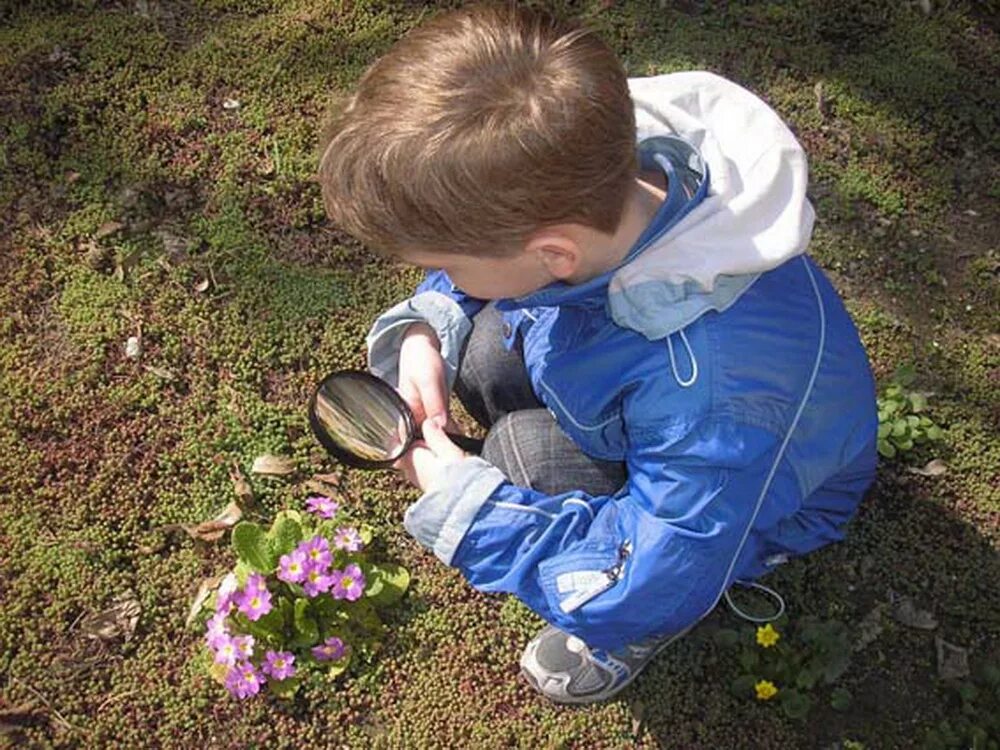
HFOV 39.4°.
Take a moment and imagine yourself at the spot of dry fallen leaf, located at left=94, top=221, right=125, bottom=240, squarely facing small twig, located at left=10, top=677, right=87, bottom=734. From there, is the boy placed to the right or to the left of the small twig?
left

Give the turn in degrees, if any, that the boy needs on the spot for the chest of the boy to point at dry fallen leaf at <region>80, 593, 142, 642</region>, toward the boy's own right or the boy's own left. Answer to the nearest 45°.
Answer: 0° — they already face it

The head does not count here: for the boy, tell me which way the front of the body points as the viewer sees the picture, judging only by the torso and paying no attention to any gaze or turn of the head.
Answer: to the viewer's left

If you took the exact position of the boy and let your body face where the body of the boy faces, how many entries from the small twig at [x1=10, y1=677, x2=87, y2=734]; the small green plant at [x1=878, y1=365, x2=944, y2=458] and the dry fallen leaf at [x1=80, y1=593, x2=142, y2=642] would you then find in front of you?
2

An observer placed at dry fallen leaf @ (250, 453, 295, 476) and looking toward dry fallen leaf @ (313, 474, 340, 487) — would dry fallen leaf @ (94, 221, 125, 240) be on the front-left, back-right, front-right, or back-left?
back-left
